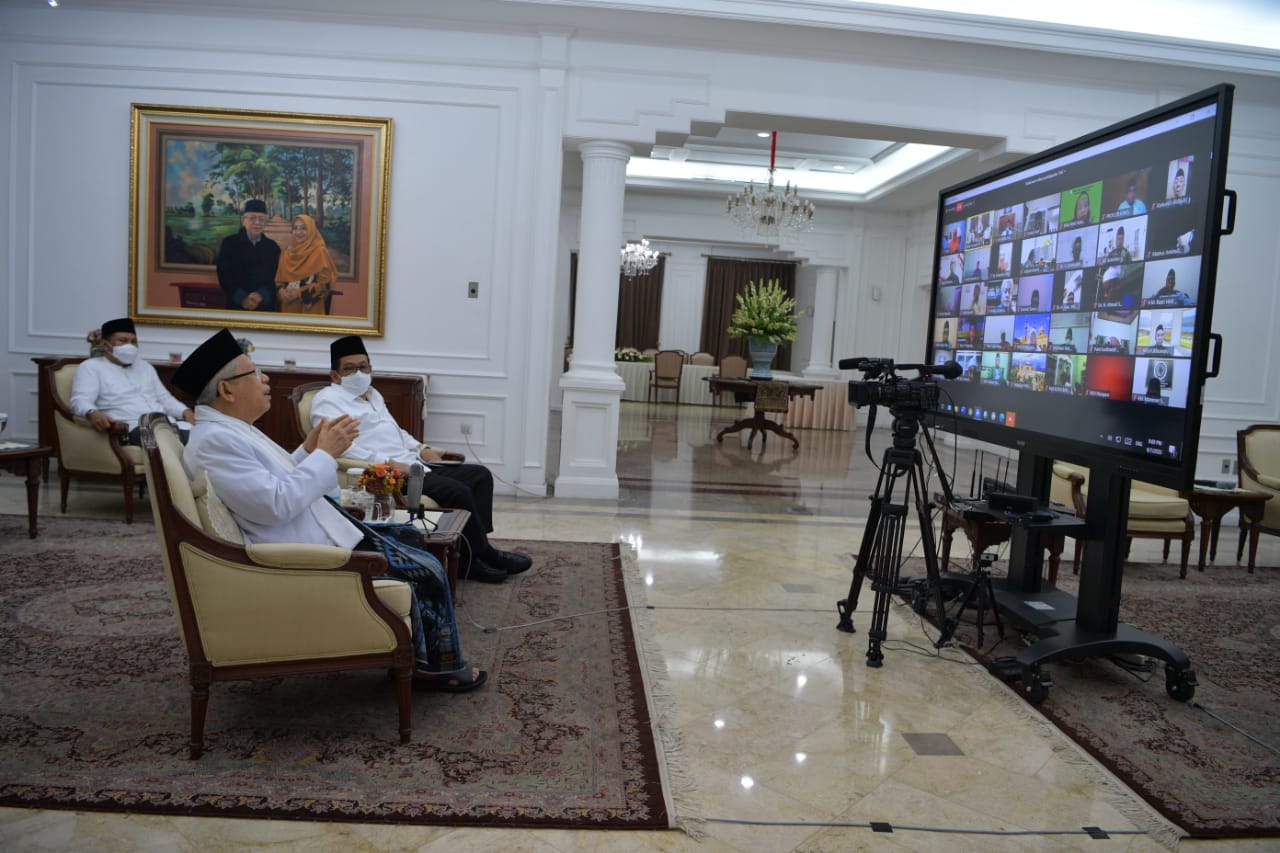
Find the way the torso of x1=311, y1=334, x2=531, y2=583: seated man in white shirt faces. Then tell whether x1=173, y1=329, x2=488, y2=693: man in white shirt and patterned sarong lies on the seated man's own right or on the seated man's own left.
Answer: on the seated man's own right

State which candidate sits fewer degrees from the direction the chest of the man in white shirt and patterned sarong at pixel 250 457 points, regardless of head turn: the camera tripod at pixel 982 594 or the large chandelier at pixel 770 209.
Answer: the camera tripod

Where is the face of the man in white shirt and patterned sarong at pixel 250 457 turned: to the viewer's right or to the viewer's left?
to the viewer's right

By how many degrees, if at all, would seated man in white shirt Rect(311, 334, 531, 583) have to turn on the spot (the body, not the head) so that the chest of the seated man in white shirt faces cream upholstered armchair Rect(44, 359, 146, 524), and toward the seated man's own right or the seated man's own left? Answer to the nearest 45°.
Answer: approximately 180°

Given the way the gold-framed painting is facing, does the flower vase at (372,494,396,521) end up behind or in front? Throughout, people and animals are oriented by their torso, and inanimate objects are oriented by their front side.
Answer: in front

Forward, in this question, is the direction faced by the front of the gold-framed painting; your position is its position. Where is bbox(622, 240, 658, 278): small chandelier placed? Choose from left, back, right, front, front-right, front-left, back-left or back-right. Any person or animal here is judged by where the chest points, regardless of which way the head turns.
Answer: back-left

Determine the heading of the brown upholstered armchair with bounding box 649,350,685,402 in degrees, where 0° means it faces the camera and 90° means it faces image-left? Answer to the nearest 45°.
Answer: approximately 180°

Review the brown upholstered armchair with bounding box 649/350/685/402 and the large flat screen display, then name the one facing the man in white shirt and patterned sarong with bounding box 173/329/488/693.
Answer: the large flat screen display

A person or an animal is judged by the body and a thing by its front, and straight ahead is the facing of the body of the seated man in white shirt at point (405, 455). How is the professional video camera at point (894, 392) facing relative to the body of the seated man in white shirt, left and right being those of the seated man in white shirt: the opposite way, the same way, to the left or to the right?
the opposite way

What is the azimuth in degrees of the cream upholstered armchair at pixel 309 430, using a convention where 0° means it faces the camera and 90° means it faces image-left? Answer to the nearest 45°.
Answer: approximately 315°

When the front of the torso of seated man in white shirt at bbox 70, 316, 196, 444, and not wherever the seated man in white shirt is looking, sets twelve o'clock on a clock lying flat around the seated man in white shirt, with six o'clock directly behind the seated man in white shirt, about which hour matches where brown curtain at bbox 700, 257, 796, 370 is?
The brown curtain is roughly at 9 o'clock from the seated man in white shirt.

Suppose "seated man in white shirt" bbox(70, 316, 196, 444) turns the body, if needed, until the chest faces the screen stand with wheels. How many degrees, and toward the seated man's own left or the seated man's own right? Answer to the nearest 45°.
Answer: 0° — they already face it

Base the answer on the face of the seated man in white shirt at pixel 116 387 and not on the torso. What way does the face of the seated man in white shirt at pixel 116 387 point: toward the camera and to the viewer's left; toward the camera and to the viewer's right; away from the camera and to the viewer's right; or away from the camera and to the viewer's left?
toward the camera and to the viewer's right
